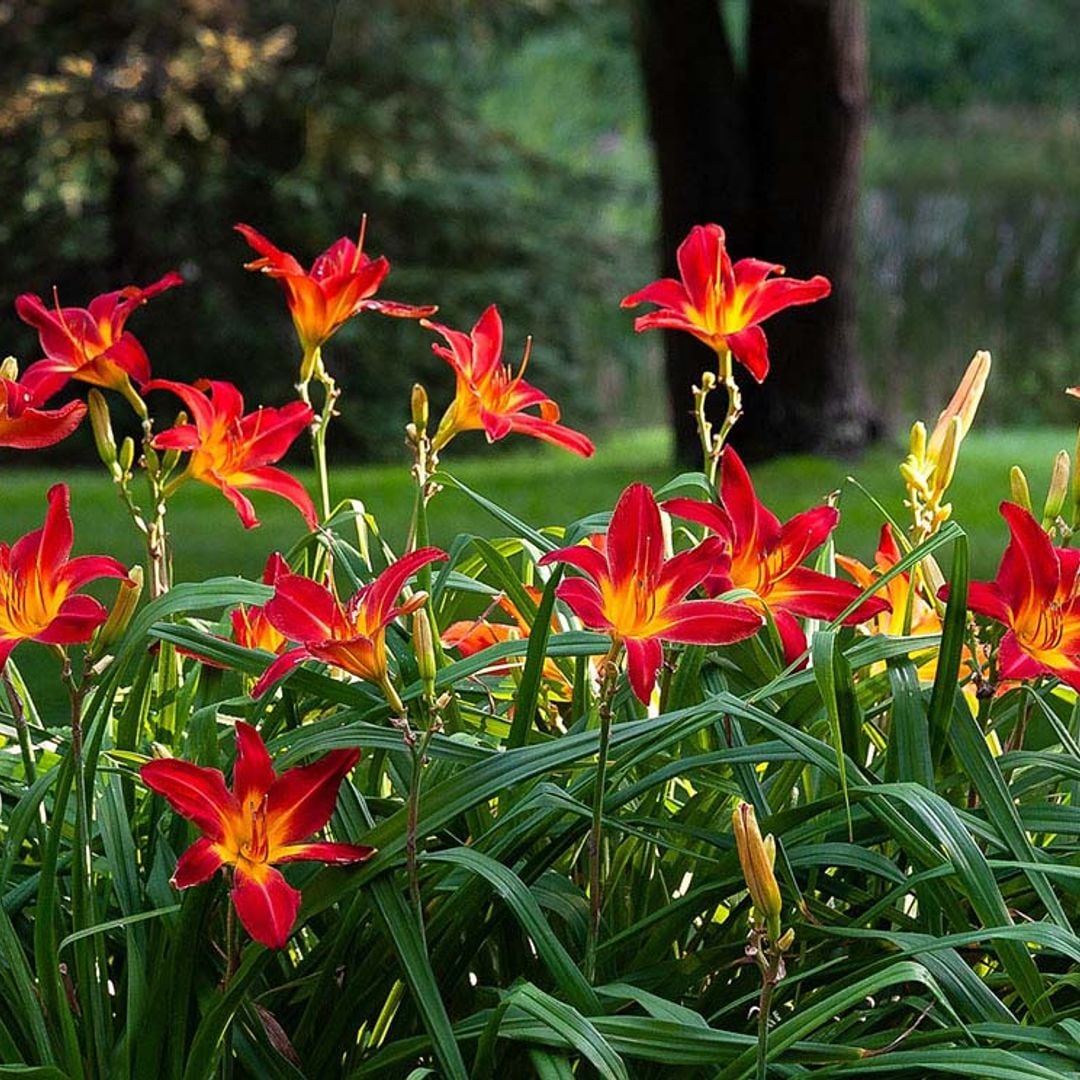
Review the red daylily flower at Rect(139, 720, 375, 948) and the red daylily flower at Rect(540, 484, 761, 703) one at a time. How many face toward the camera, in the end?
2

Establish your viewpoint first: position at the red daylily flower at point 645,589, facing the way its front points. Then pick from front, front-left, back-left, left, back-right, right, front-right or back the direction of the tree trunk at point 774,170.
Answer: back

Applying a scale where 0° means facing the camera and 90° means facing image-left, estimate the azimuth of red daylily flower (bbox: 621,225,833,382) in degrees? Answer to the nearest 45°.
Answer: approximately 0°

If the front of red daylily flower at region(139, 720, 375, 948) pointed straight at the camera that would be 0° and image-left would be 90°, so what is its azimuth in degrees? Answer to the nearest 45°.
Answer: approximately 0°
